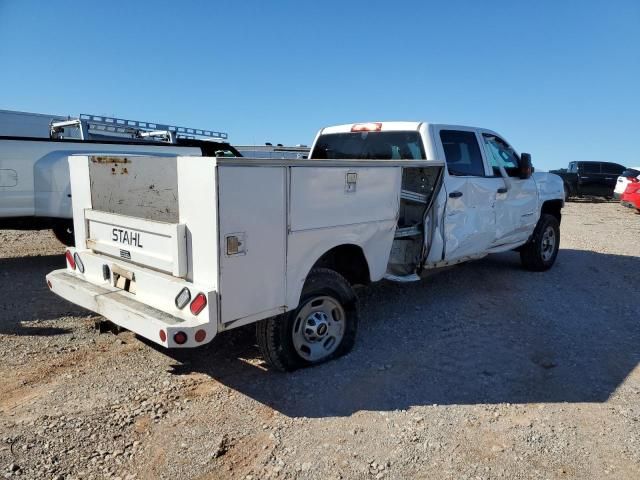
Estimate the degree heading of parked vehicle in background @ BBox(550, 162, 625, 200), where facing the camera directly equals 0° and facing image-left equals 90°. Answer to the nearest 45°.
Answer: approximately 90°

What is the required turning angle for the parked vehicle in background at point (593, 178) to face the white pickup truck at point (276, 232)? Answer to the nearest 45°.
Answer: approximately 90° to its left

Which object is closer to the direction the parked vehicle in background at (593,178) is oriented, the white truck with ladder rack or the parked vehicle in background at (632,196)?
the white truck with ladder rack

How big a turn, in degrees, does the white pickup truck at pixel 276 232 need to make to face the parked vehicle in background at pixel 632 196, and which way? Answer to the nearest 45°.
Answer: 0° — it already faces it

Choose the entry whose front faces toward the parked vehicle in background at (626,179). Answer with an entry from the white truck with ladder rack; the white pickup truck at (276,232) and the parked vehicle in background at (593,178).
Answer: the white pickup truck

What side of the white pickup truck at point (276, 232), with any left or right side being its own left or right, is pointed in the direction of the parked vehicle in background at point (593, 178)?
front

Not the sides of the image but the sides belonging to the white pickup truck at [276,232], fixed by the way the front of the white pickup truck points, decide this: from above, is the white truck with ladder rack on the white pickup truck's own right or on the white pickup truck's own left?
on the white pickup truck's own left
